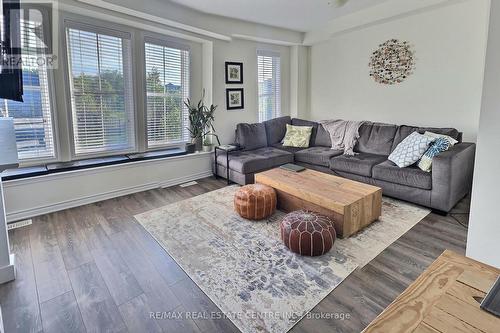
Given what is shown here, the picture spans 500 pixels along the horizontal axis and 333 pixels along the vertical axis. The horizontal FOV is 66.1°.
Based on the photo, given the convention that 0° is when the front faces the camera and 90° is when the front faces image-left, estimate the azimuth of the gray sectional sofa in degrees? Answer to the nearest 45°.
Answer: approximately 45°

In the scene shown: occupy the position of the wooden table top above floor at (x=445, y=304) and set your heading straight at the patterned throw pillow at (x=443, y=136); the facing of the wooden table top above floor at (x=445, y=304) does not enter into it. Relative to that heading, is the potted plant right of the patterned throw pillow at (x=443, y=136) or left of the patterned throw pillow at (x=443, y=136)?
left

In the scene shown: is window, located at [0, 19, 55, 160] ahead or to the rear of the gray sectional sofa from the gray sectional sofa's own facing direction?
ahead

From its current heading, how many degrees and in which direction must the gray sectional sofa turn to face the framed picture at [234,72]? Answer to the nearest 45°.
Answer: approximately 45° to its right

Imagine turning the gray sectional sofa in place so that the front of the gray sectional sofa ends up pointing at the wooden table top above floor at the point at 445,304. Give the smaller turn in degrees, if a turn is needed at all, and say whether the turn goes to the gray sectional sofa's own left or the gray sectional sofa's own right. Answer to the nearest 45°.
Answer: approximately 45° to the gray sectional sofa's own left

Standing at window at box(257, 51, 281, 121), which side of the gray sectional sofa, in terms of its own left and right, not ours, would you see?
right
